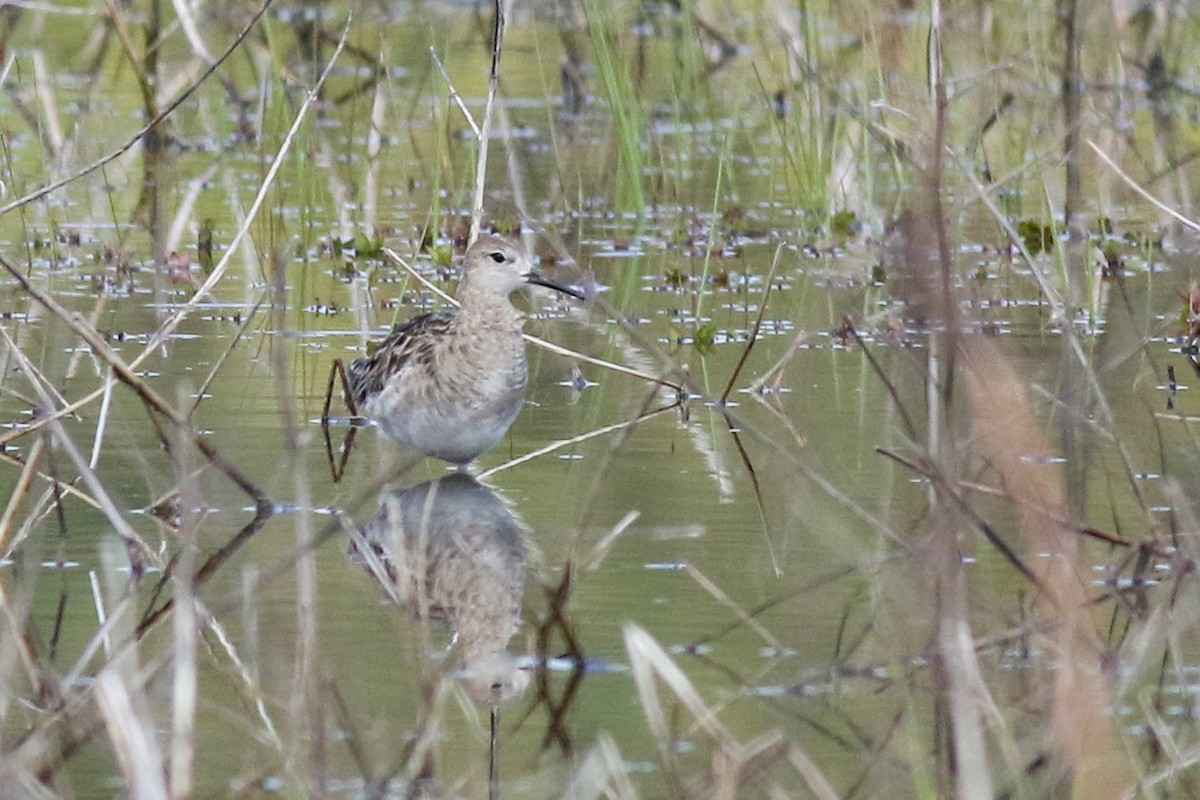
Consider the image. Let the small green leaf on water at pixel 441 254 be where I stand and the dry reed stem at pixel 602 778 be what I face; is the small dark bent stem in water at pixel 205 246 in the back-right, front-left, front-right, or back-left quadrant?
back-right

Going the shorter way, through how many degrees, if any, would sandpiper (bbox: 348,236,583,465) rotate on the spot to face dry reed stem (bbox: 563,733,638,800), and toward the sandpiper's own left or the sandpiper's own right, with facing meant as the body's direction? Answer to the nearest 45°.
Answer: approximately 45° to the sandpiper's own right

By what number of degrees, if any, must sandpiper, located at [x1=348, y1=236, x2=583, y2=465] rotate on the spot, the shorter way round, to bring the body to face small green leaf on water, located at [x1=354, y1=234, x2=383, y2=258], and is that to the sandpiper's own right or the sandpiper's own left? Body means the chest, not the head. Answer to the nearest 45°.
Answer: approximately 135° to the sandpiper's own left

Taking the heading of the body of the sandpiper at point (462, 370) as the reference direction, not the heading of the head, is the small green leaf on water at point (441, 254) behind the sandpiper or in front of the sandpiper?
behind

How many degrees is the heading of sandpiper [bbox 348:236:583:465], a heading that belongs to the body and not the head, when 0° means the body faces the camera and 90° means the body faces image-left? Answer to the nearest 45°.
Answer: approximately 315°

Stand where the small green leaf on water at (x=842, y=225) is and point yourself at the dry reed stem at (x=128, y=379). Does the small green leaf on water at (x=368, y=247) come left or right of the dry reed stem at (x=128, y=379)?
right

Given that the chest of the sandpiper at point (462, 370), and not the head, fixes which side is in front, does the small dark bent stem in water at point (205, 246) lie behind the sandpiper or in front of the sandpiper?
behind
